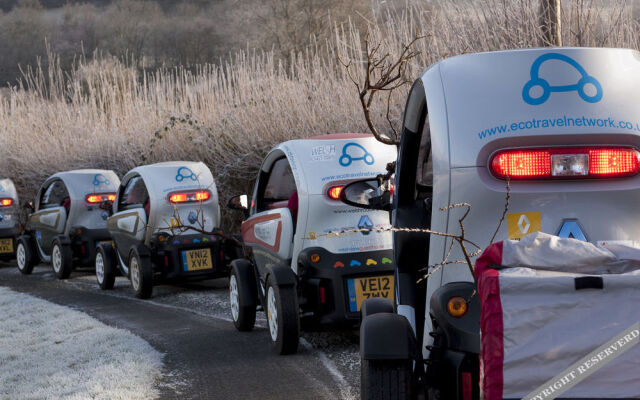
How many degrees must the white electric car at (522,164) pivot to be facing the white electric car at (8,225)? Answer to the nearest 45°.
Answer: approximately 45° to its left

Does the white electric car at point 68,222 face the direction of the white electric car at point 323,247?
no

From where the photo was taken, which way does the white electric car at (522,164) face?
away from the camera

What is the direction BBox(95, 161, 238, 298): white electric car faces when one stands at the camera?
facing away from the viewer and to the left of the viewer

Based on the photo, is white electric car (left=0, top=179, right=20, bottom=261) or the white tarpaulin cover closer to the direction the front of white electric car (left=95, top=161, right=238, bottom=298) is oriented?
the white electric car

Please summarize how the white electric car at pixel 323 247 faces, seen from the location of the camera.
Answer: facing away from the viewer and to the left of the viewer

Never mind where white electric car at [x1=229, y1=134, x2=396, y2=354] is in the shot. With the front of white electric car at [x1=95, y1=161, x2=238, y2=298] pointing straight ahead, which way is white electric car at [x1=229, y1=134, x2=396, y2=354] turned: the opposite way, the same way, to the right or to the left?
the same way

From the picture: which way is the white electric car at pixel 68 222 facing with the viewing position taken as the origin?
facing away from the viewer and to the left of the viewer

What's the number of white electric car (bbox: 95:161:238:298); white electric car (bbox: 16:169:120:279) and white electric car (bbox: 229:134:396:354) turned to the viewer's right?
0

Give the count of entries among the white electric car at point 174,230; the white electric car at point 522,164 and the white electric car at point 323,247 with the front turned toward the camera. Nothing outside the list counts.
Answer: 0

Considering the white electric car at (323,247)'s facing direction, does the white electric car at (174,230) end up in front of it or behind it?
in front

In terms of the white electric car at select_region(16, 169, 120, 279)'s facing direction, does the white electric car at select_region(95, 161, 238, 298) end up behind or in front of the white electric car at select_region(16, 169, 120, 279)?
behind

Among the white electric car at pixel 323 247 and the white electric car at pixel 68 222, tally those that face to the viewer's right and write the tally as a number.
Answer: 0

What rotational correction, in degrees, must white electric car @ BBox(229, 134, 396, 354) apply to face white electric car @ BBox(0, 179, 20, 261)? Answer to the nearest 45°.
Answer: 0° — it already faces it

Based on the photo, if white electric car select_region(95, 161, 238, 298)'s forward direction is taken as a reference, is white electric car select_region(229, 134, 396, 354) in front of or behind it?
behind

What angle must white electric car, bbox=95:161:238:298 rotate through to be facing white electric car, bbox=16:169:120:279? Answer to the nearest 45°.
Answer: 0° — it already faces it

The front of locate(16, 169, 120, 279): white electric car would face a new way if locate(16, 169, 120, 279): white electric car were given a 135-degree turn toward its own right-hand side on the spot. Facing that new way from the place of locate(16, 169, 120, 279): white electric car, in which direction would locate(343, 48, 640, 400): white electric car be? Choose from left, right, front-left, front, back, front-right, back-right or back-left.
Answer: right
